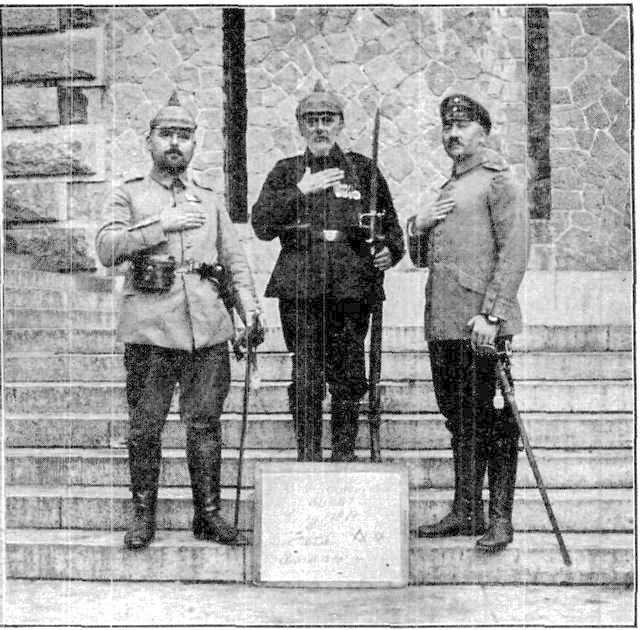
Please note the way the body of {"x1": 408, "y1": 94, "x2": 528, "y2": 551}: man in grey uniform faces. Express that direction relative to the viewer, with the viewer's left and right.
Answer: facing the viewer and to the left of the viewer

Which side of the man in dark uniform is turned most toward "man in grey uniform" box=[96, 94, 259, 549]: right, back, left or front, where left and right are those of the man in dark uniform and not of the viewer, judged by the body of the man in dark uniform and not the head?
right

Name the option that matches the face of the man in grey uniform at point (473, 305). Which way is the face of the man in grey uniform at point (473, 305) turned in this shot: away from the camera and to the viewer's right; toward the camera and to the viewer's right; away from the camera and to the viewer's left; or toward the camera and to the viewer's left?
toward the camera and to the viewer's left

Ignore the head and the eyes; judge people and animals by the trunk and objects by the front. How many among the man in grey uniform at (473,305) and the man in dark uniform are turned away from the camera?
0

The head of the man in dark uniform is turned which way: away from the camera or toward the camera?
toward the camera

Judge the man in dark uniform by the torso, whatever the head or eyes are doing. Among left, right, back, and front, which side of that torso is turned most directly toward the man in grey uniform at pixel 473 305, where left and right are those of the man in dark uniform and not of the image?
left

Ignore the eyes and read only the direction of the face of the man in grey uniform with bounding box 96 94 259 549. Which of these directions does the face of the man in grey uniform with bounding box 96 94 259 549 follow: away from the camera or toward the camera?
toward the camera

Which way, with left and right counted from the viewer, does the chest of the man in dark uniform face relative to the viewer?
facing the viewer

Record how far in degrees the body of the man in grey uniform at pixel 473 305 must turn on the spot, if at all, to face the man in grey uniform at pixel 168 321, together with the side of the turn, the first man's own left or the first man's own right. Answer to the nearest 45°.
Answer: approximately 45° to the first man's own right
